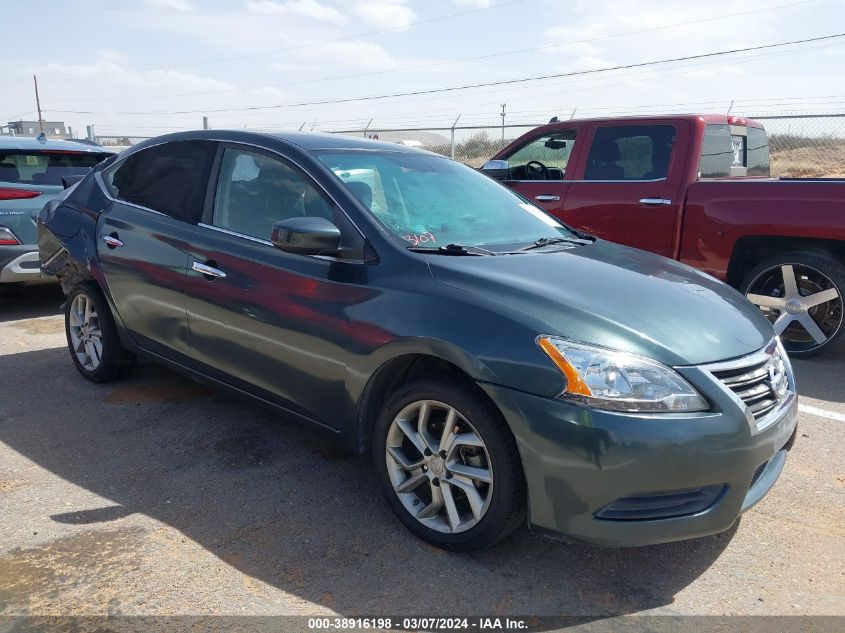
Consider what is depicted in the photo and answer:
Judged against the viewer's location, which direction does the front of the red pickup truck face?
facing away from the viewer and to the left of the viewer

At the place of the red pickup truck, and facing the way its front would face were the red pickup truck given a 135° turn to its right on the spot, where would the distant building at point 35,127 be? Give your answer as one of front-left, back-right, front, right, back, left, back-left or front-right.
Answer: back-left
